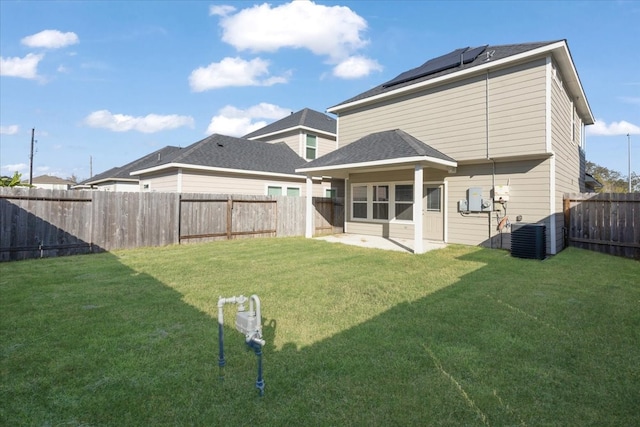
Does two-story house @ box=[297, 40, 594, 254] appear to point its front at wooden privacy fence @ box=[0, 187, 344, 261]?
no

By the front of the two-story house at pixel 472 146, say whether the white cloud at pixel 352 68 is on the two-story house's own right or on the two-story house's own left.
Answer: on the two-story house's own left

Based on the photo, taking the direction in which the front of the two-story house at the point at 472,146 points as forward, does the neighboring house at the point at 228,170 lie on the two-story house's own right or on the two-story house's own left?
on the two-story house's own left

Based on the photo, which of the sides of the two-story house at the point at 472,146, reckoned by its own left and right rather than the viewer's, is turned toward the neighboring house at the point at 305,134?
left

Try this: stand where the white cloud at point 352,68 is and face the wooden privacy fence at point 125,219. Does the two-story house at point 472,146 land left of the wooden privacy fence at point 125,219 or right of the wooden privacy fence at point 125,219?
left

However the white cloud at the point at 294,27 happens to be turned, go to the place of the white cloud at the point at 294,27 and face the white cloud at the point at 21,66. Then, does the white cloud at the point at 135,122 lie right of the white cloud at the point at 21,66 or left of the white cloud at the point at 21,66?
right

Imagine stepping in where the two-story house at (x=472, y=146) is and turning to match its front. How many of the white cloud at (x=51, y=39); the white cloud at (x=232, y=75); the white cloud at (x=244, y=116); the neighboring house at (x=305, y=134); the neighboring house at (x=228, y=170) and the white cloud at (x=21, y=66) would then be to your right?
0

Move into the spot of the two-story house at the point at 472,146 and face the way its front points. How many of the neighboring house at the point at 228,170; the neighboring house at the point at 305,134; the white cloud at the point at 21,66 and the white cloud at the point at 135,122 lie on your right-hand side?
0

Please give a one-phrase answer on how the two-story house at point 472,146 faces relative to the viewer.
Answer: facing away from the viewer and to the right of the viewer
